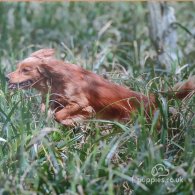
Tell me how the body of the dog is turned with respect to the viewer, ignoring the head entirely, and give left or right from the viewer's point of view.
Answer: facing to the left of the viewer
